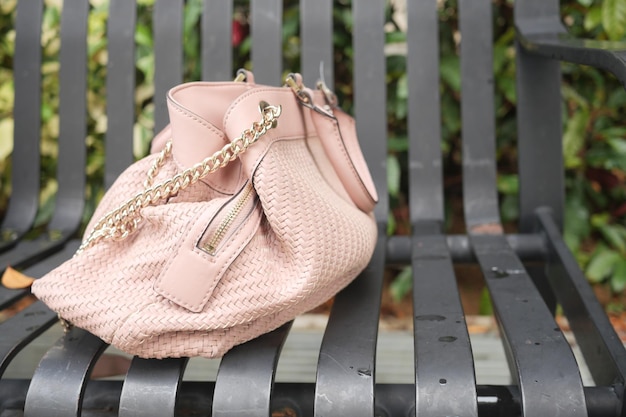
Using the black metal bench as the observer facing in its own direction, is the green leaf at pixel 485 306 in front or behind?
behind

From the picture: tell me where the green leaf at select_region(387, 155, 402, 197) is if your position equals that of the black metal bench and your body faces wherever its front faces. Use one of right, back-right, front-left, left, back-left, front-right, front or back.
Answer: back

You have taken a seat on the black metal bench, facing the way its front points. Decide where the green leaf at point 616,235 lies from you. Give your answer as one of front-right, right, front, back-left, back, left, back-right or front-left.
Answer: back-left

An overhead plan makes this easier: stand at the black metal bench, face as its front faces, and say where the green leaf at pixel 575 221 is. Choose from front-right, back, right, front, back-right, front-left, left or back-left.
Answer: back-left

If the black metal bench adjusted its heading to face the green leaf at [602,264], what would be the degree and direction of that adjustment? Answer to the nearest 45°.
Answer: approximately 135° to its left

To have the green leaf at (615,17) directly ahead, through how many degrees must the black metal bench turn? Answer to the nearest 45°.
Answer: approximately 135° to its left

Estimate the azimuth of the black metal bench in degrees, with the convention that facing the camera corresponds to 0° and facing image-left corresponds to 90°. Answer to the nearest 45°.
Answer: approximately 0°

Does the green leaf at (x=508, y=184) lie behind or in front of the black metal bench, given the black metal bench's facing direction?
behind

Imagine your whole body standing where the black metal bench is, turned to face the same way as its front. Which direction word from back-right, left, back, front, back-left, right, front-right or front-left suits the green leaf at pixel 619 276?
back-left

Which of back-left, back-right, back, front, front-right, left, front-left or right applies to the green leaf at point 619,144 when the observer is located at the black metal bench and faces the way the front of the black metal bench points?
back-left
